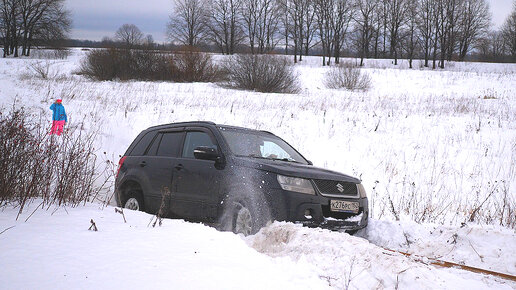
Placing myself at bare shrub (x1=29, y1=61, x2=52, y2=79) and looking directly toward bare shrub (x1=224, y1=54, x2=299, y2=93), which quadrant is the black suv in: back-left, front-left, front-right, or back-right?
front-right

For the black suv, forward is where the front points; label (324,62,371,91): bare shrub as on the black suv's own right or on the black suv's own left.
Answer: on the black suv's own left

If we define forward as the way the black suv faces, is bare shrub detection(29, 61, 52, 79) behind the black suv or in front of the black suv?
behind

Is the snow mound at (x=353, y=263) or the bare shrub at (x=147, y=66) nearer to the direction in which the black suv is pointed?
the snow mound

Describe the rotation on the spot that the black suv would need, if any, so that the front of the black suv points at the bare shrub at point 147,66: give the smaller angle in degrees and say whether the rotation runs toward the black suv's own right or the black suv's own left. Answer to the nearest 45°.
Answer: approximately 135° to the black suv's own left

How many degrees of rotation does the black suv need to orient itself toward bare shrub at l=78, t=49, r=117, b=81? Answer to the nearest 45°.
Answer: approximately 135° to its left

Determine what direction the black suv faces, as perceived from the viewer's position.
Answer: facing the viewer and to the right of the viewer

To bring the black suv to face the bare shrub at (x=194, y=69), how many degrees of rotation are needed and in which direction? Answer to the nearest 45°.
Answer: approximately 135° to its left

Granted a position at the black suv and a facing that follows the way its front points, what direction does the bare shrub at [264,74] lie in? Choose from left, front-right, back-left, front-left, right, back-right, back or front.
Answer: back-left

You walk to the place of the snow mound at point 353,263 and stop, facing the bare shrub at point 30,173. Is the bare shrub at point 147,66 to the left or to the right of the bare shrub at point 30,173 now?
right
